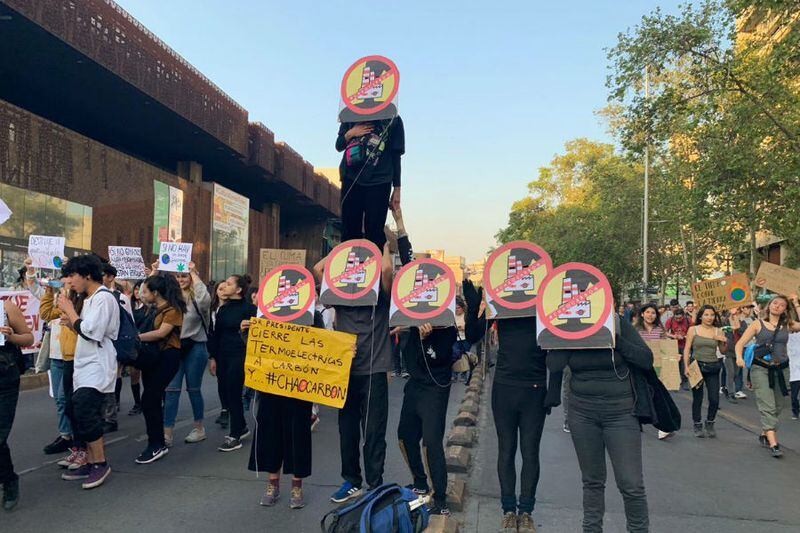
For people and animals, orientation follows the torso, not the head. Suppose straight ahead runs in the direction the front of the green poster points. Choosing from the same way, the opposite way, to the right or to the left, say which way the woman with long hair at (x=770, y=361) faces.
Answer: to the right

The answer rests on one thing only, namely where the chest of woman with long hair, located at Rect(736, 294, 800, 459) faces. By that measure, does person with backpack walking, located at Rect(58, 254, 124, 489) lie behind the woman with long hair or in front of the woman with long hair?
in front

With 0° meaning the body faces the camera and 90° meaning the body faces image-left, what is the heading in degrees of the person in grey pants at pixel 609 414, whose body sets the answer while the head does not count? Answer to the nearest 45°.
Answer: approximately 0°

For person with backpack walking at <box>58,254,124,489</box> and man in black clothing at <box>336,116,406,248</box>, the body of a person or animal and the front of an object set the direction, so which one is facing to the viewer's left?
the person with backpack walking

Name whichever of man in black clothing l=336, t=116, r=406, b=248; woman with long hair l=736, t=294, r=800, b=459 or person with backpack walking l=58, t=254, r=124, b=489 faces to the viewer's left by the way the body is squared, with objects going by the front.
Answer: the person with backpack walking

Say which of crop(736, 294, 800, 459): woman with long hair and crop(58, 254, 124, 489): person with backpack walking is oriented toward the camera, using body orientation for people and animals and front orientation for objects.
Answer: the woman with long hair

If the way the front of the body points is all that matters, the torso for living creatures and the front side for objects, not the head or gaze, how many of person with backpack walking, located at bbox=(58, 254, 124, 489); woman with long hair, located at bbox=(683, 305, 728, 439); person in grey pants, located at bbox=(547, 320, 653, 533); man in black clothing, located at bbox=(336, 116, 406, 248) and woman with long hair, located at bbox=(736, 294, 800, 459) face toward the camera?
4

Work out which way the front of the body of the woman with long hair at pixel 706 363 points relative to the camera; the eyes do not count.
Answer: toward the camera

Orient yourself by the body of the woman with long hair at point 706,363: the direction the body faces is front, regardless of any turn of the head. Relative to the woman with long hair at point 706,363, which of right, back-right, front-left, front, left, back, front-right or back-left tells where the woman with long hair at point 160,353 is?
front-right

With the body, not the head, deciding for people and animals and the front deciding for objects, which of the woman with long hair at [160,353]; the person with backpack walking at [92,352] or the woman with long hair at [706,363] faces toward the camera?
the woman with long hair at [706,363]

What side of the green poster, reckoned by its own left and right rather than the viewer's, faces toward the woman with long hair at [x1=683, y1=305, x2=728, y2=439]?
front

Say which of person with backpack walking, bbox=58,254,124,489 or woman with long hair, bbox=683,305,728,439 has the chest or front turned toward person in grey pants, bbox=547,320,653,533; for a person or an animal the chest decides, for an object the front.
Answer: the woman with long hair

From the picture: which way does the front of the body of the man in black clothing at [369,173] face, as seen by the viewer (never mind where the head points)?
toward the camera

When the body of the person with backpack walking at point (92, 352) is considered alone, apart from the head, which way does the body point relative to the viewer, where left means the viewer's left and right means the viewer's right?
facing to the left of the viewer
